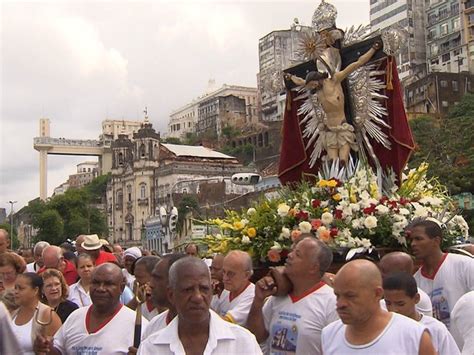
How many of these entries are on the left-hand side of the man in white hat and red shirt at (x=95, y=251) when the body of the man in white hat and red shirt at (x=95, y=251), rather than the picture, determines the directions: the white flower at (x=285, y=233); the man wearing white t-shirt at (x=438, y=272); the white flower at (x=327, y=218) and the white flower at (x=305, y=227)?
4

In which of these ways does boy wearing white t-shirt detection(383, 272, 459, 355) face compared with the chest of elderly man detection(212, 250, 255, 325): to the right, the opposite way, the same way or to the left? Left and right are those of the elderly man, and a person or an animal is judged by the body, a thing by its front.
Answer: the same way

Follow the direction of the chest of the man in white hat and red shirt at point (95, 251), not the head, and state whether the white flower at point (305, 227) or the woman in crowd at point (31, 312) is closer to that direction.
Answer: the woman in crowd

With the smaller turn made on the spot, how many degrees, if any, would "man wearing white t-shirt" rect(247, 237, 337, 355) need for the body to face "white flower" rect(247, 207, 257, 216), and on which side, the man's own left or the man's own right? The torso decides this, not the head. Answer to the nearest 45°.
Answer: approximately 135° to the man's own right

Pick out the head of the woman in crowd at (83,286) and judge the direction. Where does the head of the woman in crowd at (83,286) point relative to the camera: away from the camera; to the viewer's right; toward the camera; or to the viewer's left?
toward the camera

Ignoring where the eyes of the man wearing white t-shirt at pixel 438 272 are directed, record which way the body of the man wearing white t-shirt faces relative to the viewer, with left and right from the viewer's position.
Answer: facing the viewer and to the left of the viewer

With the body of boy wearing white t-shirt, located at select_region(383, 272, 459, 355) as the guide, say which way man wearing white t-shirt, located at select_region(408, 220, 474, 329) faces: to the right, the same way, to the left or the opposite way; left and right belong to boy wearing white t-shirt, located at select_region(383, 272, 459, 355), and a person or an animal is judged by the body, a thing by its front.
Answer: the same way

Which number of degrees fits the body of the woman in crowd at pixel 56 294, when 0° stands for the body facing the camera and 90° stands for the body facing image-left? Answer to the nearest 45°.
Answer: approximately 0°

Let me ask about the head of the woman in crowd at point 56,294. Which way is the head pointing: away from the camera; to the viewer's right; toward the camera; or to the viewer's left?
toward the camera

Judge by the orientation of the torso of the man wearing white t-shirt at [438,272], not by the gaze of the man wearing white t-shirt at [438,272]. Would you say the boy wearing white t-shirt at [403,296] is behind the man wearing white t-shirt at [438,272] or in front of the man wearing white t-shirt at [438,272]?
in front

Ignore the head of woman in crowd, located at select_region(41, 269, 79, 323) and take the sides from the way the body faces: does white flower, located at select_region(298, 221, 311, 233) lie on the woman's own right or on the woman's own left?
on the woman's own left

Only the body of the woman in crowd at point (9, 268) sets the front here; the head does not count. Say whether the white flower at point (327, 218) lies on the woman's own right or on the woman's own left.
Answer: on the woman's own left

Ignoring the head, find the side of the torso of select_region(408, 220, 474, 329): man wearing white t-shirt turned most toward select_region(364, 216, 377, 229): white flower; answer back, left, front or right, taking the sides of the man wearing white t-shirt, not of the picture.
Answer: right

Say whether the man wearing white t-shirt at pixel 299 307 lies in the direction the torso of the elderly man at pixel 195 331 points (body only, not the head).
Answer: no

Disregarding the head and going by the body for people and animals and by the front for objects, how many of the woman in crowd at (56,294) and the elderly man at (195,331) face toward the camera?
2

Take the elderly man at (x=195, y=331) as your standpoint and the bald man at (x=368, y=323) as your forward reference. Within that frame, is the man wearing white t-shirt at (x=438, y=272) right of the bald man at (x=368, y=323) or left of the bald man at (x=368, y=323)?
left

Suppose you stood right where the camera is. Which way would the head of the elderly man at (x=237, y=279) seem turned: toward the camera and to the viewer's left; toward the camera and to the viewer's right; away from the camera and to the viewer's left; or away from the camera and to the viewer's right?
toward the camera and to the viewer's left
